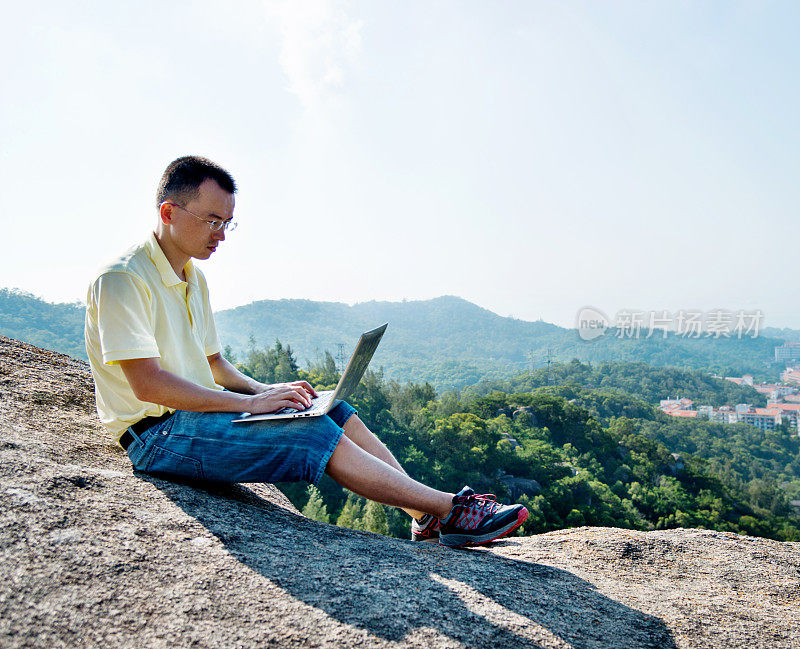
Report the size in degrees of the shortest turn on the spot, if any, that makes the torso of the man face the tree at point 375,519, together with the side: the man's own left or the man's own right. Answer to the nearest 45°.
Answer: approximately 90° to the man's own left

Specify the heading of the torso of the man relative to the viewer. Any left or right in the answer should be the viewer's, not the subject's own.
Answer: facing to the right of the viewer

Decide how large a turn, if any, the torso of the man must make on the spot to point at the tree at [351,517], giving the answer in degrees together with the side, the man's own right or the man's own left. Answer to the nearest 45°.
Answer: approximately 90° to the man's own left
